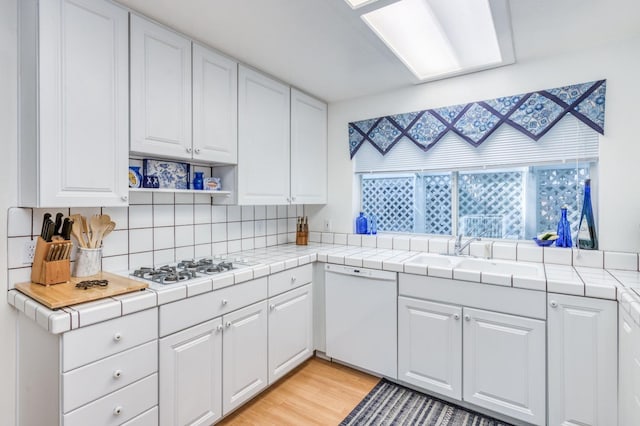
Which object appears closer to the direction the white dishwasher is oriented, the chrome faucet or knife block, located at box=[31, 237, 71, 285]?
the knife block

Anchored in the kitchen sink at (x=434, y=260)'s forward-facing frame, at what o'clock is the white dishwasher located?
The white dishwasher is roughly at 2 o'clock from the kitchen sink.

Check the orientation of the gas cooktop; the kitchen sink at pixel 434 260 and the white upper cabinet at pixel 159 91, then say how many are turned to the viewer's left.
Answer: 0

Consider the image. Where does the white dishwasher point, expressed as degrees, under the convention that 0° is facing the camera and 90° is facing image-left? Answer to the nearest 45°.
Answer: approximately 45°

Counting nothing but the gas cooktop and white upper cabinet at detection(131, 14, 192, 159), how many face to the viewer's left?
0

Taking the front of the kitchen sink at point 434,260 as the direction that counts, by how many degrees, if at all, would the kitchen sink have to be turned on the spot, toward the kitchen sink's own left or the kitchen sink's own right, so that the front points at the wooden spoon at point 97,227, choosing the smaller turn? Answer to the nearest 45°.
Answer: approximately 45° to the kitchen sink's own right

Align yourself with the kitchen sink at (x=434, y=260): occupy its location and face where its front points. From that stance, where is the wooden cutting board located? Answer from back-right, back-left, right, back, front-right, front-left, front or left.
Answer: front-right

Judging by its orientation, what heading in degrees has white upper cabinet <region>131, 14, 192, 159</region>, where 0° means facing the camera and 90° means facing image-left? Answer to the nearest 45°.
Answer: approximately 315°

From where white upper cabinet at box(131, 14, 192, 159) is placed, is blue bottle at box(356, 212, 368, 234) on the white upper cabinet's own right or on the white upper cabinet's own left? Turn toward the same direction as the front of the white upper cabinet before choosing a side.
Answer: on the white upper cabinet's own left

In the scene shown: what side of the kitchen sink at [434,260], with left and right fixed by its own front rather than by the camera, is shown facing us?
front

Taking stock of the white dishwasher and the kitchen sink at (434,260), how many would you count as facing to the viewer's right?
0
